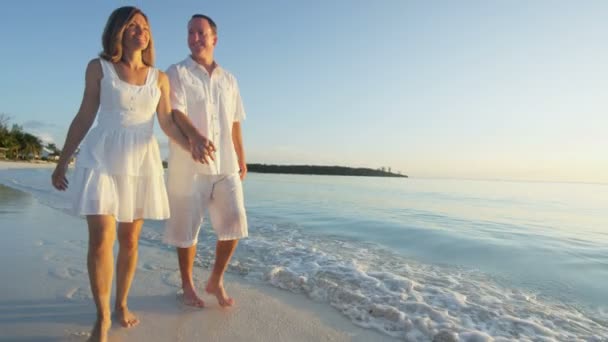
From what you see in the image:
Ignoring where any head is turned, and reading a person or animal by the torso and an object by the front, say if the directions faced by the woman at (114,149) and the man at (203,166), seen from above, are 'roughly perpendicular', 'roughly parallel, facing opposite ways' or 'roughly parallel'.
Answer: roughly parallel

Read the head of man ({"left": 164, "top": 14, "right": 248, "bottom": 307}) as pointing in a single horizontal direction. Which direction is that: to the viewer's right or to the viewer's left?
to the viewer's left

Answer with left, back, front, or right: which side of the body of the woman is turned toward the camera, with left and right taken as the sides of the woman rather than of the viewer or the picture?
front

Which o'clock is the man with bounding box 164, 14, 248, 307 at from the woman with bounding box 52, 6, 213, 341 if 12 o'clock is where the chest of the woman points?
The man is roughly at 8 o'clock from the woman.

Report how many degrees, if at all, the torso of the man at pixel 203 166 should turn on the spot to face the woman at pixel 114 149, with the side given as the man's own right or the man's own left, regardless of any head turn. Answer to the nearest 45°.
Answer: approximately 45° to the man's own right

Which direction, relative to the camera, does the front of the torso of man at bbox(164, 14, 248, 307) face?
toward the camera

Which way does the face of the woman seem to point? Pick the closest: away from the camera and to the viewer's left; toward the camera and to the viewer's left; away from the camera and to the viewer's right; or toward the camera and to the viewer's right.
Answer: toward the camera and to the viewer's right

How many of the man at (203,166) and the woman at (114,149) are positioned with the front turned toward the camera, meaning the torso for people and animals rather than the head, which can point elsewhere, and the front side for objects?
2
